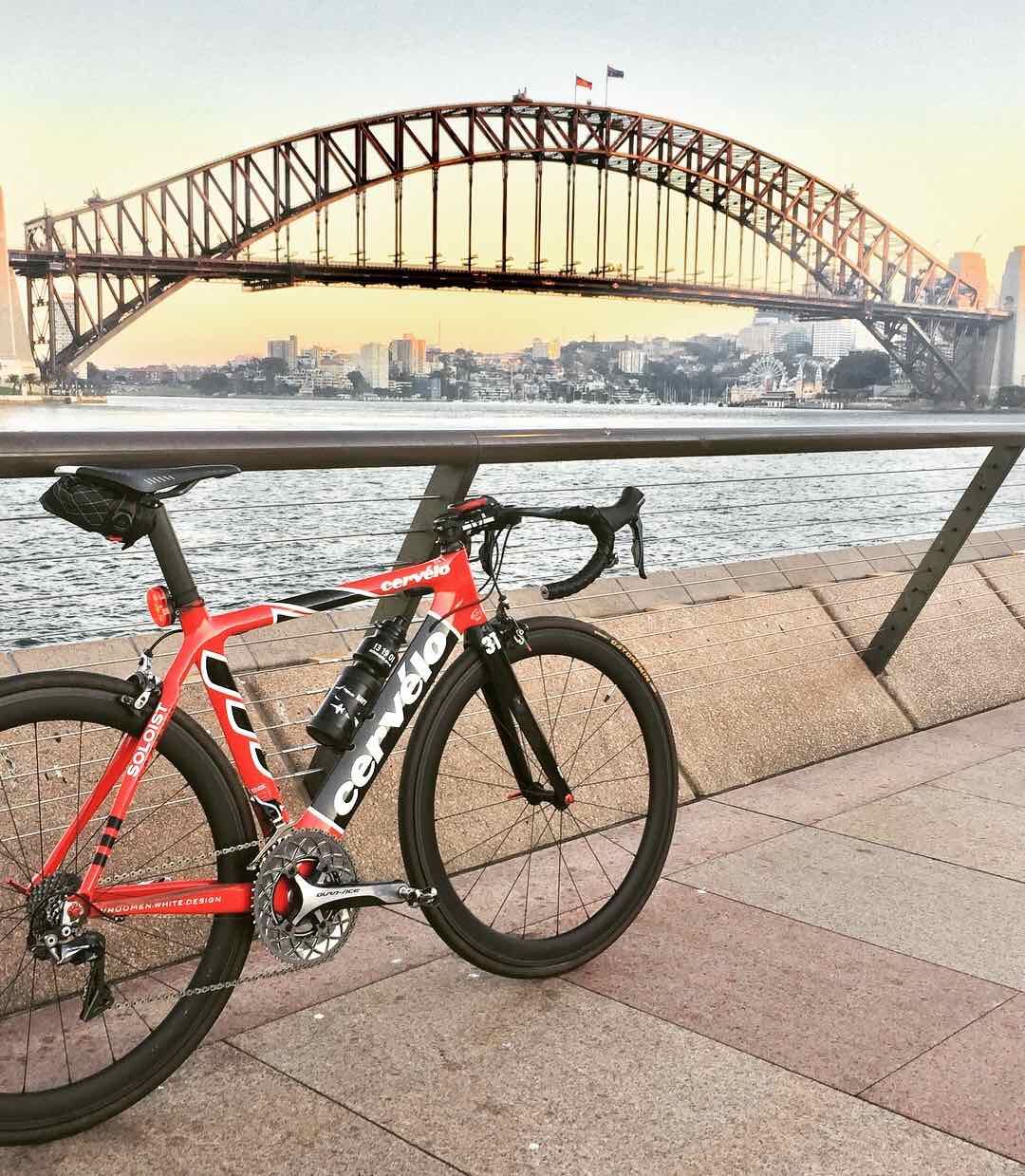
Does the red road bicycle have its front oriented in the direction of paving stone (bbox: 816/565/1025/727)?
yes

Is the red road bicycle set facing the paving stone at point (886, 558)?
yes

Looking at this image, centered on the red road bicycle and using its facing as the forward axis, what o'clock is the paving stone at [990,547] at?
The paving stone is roughly at 12 o'clock from the red road bicycle.

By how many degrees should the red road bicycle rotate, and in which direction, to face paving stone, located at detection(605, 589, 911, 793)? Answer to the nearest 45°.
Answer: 0° — it already faces it

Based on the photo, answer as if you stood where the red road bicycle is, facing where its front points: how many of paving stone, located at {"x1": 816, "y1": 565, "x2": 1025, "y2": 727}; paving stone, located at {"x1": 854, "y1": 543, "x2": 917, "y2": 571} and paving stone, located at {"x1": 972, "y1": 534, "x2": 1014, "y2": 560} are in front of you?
3

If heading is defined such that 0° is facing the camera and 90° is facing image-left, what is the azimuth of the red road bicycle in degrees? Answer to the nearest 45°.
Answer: approximately 225°
